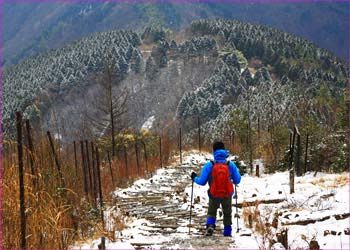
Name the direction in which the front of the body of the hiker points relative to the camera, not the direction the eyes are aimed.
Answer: away from the camera
